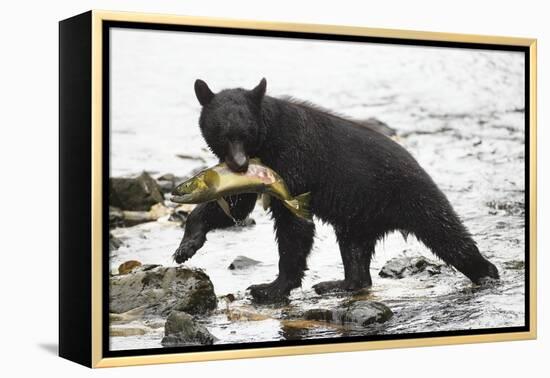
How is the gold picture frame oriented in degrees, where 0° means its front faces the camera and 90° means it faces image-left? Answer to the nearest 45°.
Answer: approximately 315°
